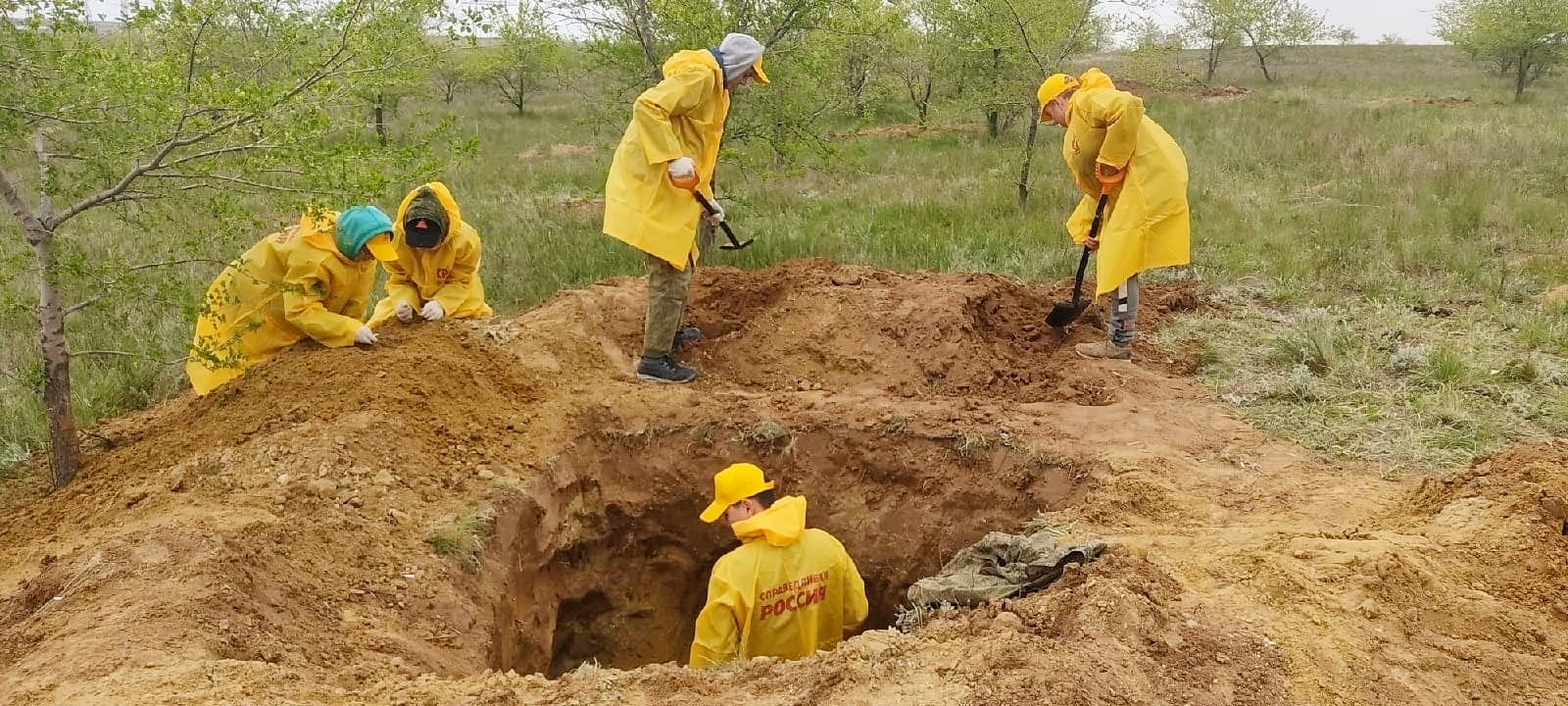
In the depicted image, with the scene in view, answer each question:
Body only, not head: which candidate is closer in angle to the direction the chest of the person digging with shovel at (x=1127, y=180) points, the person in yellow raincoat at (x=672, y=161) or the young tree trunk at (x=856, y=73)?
the person in yellow raincoat

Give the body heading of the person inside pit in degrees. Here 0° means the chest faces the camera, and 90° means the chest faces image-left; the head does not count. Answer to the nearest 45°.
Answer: approximately 135°

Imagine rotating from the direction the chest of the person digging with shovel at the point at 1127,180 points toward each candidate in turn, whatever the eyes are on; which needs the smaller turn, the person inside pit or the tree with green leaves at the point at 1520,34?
the person inside pit

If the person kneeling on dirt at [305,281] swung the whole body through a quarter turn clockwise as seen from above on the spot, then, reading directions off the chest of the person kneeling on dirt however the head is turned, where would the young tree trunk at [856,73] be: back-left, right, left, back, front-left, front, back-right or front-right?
back-left

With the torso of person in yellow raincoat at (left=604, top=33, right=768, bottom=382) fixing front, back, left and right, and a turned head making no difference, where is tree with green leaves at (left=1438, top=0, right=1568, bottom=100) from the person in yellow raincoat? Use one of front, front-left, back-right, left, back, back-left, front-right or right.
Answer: front-left

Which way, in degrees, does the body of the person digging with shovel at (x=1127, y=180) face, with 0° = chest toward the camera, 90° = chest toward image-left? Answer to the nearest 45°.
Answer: approximately 90°

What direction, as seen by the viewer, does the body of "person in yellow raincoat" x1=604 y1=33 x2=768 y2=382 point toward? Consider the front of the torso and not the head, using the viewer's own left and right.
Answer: facing to the right of the viewer

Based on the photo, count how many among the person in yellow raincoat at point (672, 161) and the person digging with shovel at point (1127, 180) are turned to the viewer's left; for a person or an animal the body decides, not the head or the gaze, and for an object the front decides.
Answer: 1

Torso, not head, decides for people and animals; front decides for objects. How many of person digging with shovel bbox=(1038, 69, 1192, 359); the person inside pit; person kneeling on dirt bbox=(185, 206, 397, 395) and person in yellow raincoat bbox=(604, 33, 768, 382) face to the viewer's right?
2

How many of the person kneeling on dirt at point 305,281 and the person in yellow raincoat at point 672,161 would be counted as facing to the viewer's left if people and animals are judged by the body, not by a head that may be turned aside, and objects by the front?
0

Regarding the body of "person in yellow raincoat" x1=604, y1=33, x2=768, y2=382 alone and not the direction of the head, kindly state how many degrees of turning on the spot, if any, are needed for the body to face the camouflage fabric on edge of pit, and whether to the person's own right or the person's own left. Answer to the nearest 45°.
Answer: approximately 45° to the person's own right

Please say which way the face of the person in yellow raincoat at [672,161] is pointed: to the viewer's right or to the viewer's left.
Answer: to the viewer's right

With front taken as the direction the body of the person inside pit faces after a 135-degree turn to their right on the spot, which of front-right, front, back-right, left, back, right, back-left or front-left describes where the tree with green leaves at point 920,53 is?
left

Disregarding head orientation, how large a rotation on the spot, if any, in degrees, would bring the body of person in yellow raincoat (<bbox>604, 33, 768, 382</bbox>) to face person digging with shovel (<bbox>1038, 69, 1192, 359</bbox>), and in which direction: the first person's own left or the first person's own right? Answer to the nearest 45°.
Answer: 0° — they already face them

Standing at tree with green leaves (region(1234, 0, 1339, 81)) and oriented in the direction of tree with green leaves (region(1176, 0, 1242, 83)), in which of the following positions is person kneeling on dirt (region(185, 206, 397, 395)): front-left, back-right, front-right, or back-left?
front-left

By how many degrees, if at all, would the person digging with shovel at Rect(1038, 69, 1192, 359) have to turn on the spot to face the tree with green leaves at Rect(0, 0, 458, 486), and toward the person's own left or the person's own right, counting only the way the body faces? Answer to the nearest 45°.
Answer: approximately 45° to the person's own left

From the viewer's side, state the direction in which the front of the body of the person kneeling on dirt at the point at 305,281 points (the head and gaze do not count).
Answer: to the viewer's right

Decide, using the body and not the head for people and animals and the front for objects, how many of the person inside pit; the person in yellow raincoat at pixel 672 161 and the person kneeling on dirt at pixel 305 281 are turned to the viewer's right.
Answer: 2

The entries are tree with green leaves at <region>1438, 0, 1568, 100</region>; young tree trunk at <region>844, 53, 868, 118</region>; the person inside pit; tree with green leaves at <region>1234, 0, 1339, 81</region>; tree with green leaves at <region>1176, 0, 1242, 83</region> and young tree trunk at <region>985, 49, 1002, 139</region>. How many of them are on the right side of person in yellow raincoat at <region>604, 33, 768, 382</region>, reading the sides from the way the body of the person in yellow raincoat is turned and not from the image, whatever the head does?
1
